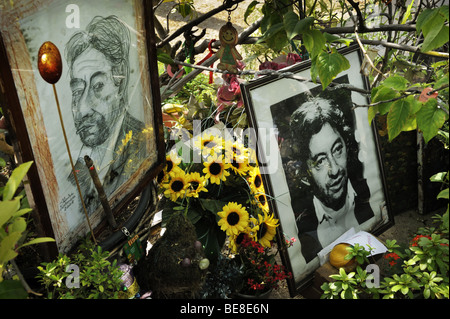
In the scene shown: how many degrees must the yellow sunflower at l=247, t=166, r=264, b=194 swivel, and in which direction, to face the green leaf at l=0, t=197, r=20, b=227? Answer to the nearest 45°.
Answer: approximately 90° to its right

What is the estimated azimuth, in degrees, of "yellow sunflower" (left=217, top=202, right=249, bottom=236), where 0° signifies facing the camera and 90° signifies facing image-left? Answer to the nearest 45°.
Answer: approximately 0°

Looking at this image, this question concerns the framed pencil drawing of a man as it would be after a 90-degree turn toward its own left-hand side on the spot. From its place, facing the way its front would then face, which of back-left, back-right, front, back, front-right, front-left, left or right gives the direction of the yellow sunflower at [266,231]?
front

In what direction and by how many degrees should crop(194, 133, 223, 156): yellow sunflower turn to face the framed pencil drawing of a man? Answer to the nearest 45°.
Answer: approximately 45° to its right

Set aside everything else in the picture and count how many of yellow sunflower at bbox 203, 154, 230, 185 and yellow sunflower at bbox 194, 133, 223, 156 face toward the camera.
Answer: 2
